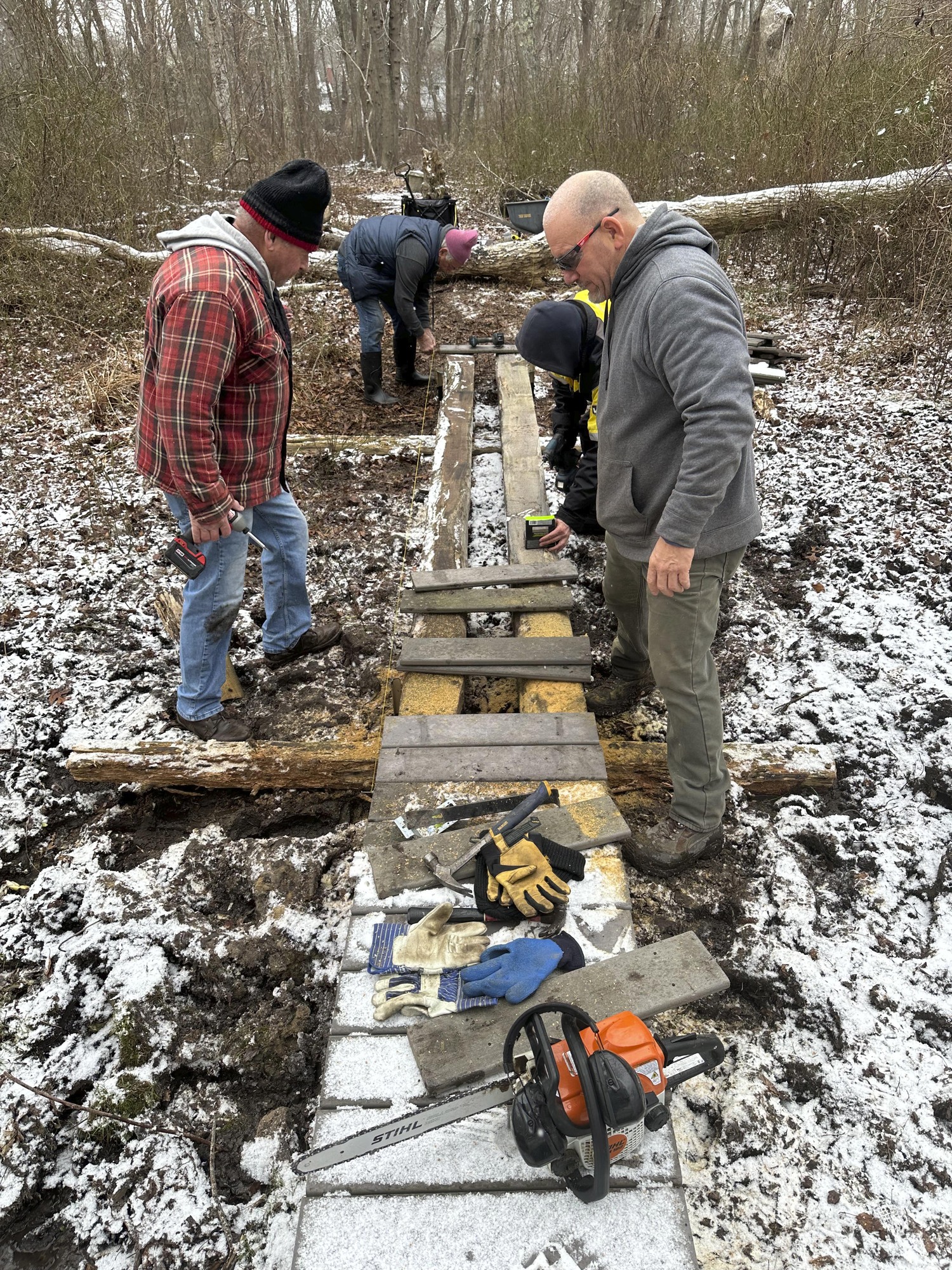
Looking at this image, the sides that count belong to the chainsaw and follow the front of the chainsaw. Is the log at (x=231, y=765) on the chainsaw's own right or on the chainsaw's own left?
on the chainsaw's own right

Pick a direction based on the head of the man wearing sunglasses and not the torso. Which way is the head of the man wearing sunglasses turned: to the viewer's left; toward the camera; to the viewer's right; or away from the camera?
to the viewer's left

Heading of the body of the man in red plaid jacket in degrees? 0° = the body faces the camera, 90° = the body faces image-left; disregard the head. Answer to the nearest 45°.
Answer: approximately 270°

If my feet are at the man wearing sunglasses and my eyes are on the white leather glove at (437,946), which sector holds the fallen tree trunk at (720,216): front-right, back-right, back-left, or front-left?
back-right

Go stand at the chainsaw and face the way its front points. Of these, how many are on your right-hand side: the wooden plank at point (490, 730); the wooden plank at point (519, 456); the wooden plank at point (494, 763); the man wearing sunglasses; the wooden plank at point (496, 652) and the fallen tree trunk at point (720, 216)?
6

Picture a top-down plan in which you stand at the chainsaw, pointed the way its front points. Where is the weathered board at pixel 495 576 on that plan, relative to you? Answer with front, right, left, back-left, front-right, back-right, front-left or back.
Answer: right

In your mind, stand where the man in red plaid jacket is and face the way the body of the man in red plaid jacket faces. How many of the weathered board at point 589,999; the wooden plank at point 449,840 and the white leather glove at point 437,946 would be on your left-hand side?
0

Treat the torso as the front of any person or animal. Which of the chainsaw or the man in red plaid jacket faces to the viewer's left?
the chainsaw

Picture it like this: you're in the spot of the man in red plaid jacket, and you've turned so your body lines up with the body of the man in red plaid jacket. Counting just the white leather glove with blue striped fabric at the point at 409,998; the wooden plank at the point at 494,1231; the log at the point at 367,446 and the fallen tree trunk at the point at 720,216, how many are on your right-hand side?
2

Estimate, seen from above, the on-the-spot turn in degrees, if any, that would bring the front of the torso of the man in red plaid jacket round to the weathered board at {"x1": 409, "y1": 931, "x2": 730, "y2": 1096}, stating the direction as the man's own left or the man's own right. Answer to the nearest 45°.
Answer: approximately 90° to the man's own right

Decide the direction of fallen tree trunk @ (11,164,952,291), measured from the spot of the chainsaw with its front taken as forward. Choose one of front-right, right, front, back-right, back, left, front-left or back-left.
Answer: right

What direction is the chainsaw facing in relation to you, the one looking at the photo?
facing to the left of the viewer

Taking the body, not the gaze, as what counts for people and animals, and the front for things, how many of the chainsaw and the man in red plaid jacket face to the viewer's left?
1

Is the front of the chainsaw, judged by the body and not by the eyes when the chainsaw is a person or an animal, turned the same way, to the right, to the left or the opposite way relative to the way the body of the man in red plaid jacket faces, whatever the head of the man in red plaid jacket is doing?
the opposite way

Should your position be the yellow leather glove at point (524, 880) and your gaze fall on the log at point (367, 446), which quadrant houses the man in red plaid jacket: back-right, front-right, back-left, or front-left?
front-left

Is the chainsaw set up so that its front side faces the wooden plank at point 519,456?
no

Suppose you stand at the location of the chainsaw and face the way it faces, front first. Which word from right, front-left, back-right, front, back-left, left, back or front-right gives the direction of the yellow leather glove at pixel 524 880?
right
